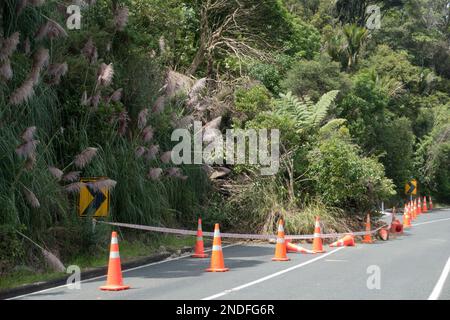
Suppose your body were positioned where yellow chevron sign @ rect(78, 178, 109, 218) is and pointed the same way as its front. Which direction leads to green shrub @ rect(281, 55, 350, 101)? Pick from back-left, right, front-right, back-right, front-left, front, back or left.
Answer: back-left

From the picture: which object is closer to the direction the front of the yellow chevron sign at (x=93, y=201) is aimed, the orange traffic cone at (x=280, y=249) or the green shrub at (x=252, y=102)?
the orange traffic cone

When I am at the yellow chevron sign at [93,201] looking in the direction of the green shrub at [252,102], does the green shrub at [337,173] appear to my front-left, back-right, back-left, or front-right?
front-right

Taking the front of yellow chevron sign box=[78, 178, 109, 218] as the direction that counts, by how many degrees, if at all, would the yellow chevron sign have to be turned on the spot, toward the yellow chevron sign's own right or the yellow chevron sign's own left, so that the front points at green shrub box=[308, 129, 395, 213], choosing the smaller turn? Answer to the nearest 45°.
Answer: approximately 135° to the yellow chevron sign's own left

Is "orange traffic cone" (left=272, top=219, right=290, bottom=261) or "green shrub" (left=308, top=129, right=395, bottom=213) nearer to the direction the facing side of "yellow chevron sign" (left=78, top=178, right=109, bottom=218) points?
the orange traffic cone

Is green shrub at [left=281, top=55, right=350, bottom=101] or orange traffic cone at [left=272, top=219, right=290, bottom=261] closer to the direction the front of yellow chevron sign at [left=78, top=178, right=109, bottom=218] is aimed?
the orange traffic cone

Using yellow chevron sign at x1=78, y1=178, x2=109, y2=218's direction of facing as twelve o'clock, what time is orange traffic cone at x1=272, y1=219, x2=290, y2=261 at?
The orange traffic cone is roughly at 9 o'clock from the yellow chevron sign.

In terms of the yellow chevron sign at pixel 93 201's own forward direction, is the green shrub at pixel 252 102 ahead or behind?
behind

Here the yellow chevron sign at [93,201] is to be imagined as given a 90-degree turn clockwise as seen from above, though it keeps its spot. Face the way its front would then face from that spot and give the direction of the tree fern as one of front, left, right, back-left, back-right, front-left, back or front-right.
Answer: back-right

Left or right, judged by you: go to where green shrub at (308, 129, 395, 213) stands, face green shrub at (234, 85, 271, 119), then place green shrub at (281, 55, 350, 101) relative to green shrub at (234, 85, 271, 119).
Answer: right

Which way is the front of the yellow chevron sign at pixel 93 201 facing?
toward the camera

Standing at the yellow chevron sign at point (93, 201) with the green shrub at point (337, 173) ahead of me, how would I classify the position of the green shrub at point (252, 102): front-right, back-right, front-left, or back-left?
front-left
